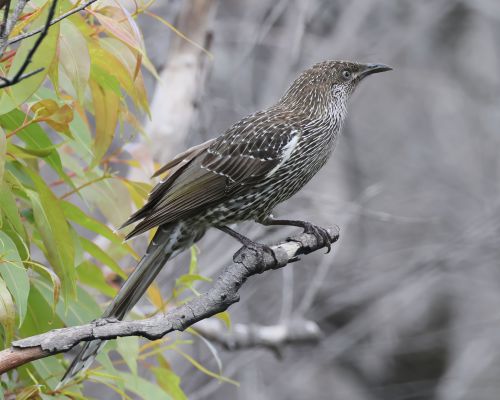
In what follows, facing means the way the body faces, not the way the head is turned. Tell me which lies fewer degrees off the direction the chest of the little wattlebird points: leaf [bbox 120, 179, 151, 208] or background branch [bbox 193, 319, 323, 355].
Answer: the background branch

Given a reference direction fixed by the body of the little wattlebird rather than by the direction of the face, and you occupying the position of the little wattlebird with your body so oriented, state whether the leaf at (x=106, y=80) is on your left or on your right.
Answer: on your right

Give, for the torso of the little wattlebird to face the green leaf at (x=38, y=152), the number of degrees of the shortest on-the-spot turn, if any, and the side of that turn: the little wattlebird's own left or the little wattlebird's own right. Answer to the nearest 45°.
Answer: approximately 135° to the little wattlebird's own right

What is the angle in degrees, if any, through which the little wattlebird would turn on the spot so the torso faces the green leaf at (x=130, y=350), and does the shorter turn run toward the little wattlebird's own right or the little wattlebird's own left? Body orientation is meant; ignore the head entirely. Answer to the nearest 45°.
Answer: approximately 135° to the little wattlebird's own right

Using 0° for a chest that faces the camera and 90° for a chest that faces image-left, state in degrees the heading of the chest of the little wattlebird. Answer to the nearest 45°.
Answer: approximately 270°

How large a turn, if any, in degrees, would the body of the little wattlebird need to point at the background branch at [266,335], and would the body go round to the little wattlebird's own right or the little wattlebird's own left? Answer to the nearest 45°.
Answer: approximately 90° to the little wattlebird's own left
